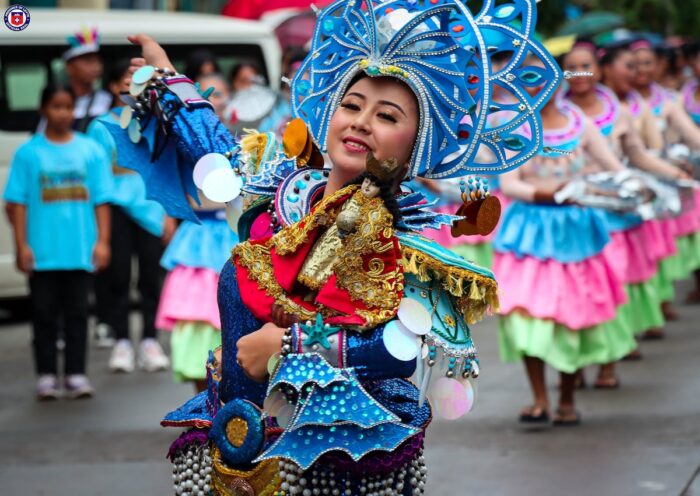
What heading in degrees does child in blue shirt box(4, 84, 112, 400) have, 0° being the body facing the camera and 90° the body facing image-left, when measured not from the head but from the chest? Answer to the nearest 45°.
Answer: approximately 0°

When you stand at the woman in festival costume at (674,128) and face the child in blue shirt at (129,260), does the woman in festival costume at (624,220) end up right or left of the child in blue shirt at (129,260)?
left

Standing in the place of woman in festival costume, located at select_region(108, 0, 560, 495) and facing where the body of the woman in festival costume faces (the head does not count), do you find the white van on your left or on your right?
on your right

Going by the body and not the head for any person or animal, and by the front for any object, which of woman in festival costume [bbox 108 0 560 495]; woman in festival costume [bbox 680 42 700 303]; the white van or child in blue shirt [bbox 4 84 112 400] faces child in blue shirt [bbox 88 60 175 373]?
woman in festival costume [bbox 680 42 700 303]

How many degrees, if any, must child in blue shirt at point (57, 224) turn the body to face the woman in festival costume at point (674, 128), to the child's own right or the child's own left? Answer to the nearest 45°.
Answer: approximately 90° to the child's own left

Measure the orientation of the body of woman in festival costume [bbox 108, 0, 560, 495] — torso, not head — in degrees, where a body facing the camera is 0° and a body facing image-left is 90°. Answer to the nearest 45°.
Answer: approximately 45°

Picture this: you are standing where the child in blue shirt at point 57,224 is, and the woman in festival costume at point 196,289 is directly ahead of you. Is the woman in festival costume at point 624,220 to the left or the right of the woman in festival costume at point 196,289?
left

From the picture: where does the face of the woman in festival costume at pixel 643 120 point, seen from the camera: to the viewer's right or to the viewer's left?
to the viewer's left
